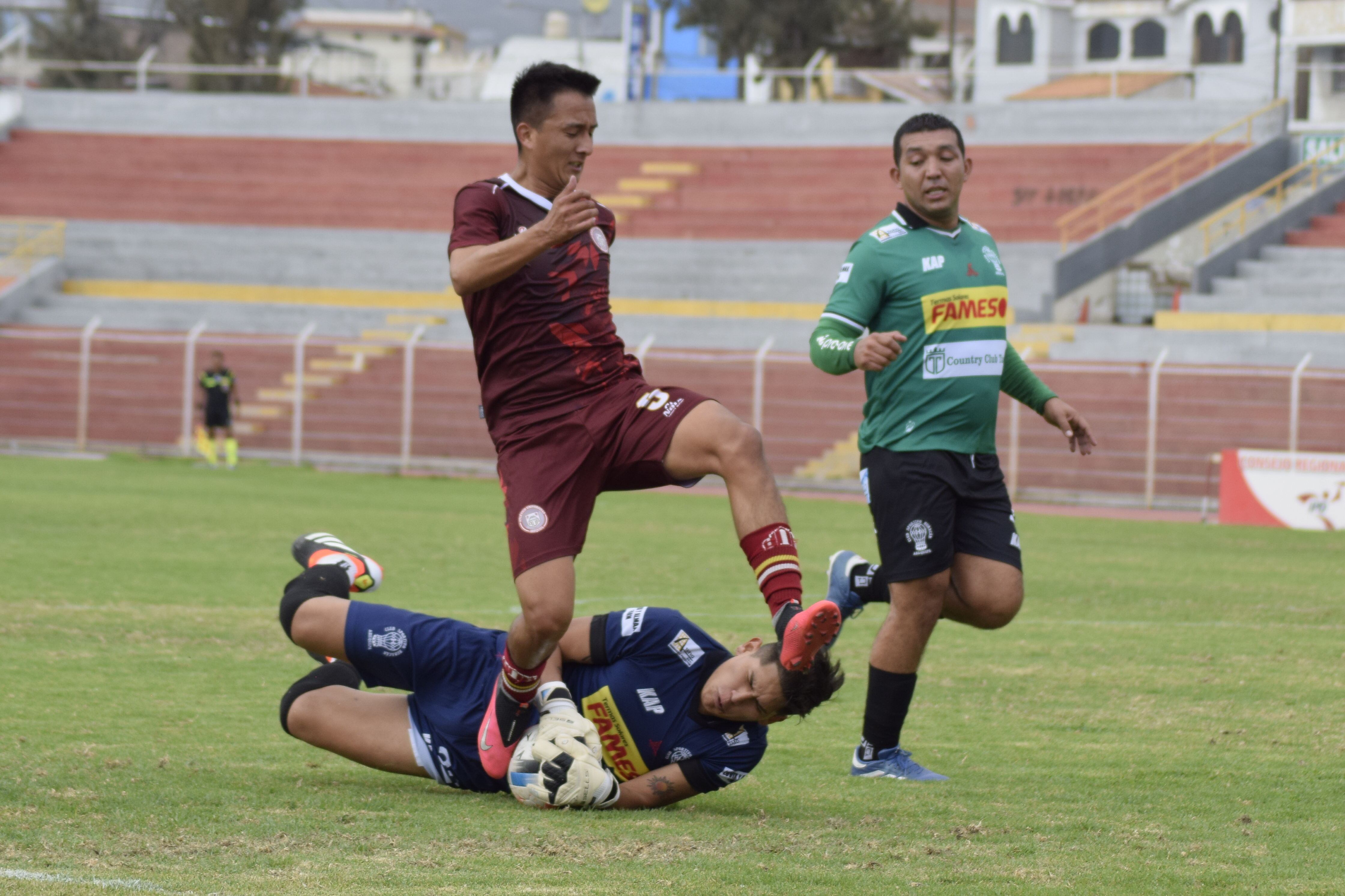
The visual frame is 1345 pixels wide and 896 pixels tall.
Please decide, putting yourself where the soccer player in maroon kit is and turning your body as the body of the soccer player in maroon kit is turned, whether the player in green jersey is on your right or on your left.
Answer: on your left

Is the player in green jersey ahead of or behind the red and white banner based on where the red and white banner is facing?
ahead

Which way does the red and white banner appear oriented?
toward the camera

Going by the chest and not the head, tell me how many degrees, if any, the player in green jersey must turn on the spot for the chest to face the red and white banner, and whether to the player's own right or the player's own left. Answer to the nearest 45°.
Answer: approximately 135° to the player's own left

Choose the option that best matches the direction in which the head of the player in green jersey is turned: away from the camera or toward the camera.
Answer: toward the camera

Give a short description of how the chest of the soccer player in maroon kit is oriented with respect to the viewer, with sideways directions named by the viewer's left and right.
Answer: facing the viewer and to the right of the viewer

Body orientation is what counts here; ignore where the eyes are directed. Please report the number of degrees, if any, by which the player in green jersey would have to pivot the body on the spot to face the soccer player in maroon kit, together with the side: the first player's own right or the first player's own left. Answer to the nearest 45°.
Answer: approximately 90° to the first player's own right

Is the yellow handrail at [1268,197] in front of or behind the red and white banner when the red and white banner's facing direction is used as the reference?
behind

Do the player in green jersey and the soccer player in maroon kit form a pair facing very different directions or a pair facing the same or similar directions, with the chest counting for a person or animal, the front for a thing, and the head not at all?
same or similar directions

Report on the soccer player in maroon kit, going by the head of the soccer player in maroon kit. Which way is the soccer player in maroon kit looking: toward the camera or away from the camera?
toward the camera
